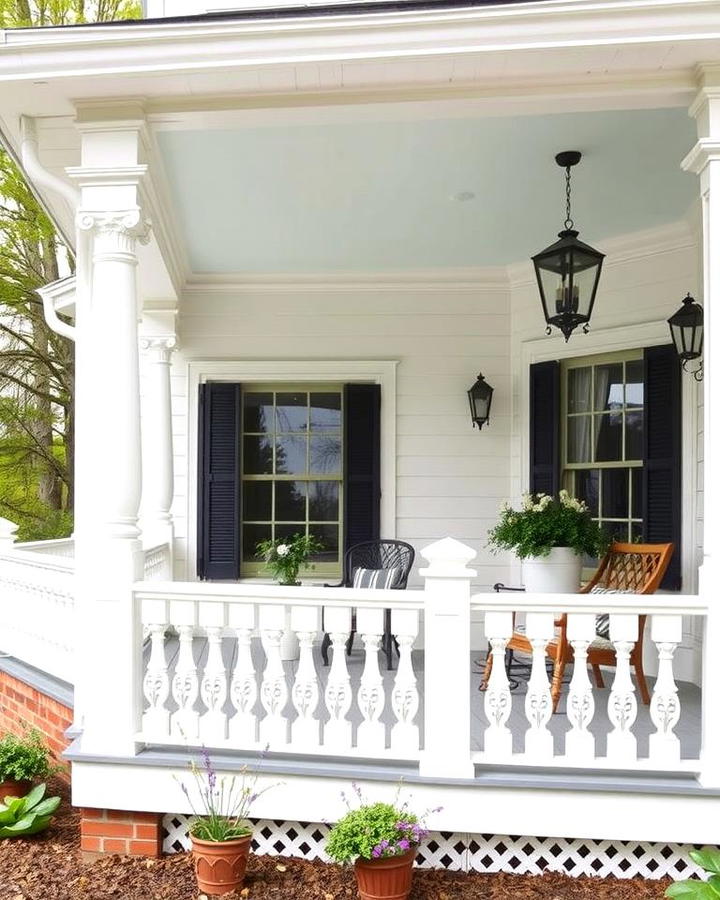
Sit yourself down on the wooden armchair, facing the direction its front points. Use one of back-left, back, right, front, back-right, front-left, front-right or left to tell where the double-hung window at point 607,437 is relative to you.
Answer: back-right

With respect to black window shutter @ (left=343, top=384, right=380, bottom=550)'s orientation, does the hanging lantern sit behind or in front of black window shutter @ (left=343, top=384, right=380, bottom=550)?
in front

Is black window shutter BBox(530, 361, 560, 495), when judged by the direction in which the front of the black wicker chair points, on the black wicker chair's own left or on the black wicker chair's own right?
on the black wicker chair's own left

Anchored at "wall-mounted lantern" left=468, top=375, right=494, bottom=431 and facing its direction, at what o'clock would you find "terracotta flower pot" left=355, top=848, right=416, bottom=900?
The terracotta flower pot is roughly at 12 o'clock from the wall-mounted lantern.

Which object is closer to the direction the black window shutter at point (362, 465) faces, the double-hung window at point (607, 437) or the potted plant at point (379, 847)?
the potted plant

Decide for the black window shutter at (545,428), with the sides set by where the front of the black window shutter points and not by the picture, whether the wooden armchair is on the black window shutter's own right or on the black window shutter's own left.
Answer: on the black window shutter's own left

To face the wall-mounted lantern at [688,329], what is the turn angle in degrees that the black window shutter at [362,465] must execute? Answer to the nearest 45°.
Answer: approximately 45° to its left

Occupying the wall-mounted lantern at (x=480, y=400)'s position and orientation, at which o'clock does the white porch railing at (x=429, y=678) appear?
The white porch railing is roughly at 12 o'clock from the wall-mounted lantern.

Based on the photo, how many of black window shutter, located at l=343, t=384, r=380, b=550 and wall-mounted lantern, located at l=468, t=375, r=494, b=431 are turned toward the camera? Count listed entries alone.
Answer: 2

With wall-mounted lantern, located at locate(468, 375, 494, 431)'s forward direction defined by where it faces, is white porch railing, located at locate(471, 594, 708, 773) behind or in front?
in front

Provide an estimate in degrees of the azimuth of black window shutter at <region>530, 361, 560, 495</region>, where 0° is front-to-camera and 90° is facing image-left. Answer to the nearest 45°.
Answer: approximately 45°

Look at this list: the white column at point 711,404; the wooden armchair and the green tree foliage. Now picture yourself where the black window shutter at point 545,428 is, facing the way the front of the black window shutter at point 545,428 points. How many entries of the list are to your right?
1

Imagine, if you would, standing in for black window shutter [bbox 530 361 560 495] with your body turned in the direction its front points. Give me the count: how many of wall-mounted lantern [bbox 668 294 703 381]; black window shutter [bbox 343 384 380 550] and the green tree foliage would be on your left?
1
